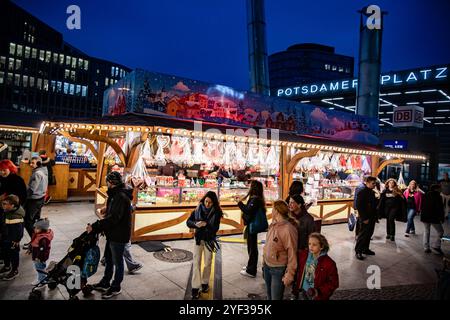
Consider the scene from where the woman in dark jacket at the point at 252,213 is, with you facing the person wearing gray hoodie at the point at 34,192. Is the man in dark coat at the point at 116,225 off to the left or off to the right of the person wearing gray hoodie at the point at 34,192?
left

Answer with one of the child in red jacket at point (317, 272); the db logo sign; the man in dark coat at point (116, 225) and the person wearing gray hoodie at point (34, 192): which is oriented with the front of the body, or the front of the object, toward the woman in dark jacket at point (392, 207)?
the db logo sign

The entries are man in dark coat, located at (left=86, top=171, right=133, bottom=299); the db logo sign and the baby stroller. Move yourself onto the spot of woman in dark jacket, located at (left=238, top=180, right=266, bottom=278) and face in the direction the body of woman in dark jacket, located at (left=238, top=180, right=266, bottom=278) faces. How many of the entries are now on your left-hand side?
2

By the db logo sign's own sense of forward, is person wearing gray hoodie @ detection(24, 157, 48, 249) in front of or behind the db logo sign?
in front

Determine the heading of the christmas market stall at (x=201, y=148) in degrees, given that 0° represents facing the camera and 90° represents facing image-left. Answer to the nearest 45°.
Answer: approximately 315°

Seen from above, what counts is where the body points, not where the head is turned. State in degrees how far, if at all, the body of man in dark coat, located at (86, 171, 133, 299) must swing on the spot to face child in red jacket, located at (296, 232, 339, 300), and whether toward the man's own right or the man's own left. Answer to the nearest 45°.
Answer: approximately 135° to the man's own left

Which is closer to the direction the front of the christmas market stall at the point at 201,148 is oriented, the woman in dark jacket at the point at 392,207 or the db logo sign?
the woman in dark jacket

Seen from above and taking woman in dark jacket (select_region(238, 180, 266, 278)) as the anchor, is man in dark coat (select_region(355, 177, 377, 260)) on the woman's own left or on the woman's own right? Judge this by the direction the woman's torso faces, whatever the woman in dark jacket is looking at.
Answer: on the woman's own right

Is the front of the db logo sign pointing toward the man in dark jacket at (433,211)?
yes

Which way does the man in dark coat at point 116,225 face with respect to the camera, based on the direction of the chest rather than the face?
to the viewer's left

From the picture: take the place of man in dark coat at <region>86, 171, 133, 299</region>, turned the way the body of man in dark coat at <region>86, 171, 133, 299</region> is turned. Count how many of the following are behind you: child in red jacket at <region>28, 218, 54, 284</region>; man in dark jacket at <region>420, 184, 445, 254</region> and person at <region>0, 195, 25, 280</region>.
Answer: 1

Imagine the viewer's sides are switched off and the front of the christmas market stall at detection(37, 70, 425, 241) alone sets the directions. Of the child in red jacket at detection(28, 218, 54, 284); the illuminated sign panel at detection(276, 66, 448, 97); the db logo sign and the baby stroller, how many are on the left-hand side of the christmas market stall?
2
